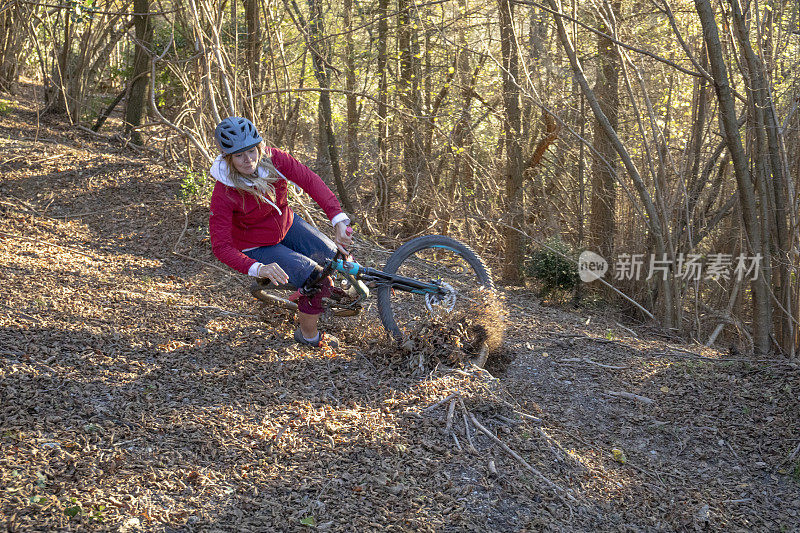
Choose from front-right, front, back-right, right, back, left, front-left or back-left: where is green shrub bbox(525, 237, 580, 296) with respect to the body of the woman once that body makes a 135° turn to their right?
back-right

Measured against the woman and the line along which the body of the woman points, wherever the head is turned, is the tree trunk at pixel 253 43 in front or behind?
behind

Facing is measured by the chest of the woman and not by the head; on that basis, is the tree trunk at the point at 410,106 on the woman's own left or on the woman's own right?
on the woman's own left

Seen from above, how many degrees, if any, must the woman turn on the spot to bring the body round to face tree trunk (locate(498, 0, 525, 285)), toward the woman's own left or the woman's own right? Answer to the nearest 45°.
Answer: approximately 90° to the woman's own left

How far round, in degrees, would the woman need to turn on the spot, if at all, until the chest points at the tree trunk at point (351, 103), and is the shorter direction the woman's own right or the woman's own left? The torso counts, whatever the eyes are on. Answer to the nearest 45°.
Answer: approximately 135° to the woman's own left

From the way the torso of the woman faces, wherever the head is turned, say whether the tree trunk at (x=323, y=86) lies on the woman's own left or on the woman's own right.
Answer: on the woman's own left

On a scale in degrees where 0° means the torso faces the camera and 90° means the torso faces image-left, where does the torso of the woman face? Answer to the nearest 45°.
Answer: approximately 315°

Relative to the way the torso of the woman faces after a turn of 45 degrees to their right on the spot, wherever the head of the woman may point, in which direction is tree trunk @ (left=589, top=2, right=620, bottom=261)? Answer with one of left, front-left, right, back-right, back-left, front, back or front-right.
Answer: back-left

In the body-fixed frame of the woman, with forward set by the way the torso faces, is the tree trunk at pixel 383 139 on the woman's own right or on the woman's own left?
on the woman's own left

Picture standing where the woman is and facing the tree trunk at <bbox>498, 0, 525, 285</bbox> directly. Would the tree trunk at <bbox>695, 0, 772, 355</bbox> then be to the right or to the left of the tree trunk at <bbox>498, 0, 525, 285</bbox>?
right

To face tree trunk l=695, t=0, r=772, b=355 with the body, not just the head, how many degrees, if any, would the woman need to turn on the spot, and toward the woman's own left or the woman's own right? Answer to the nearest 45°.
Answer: approximately 45° to the woman's own left
